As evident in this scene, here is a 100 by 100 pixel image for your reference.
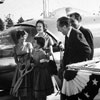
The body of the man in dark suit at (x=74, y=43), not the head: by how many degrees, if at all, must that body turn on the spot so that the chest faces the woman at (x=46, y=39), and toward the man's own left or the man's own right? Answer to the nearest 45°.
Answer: approximately 45° to the man's own right

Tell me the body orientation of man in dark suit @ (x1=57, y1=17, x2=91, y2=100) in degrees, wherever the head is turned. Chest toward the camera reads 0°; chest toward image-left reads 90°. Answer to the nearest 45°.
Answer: approximately 90°

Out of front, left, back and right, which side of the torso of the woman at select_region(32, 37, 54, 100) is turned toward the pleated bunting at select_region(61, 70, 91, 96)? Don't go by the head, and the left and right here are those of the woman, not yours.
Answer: left

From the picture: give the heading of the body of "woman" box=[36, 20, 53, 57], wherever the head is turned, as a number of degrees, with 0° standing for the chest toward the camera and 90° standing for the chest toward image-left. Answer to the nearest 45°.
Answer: approximately 45°

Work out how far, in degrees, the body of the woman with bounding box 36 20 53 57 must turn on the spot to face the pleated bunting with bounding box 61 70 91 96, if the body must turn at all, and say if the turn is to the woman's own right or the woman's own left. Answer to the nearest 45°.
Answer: approximately 45° to the woman's own left
